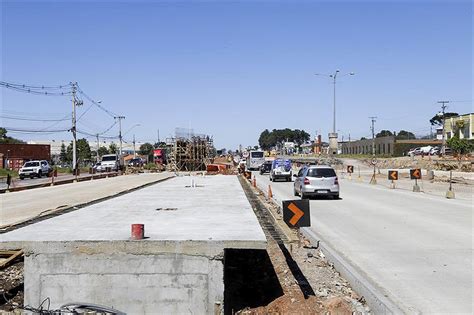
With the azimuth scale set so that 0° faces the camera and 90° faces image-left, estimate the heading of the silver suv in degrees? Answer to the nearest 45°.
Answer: approximately 180°

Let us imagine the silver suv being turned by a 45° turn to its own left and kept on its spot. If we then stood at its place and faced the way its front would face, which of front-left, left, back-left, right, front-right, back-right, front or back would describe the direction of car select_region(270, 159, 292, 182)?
front-right

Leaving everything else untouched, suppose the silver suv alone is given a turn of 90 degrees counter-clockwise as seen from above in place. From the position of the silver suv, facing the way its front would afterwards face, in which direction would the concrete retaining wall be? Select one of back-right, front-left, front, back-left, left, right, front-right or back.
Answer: left
